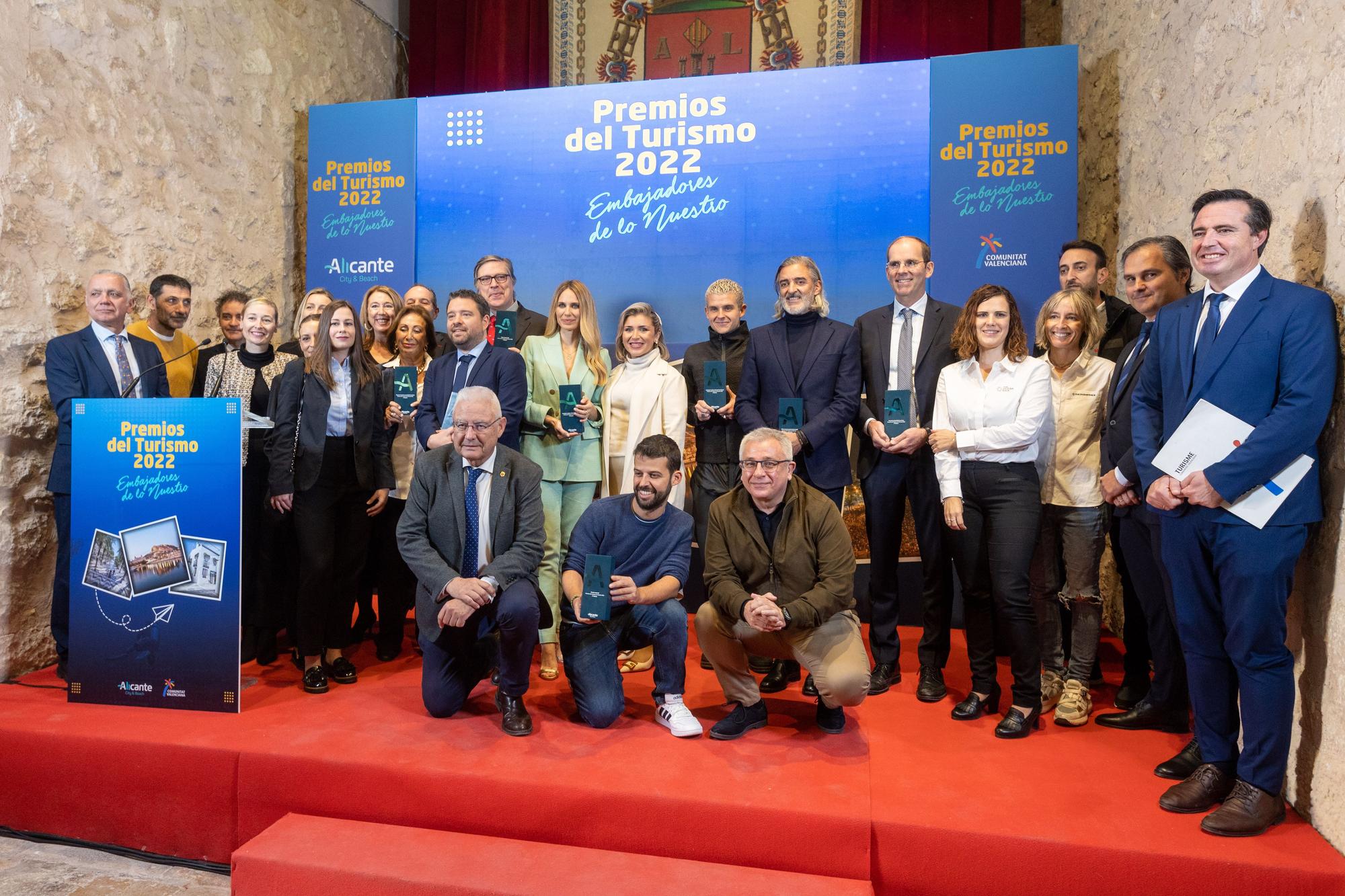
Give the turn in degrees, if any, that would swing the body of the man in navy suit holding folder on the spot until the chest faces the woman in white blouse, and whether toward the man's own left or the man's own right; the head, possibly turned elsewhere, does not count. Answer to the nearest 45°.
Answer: approximately 90° to the man's own right

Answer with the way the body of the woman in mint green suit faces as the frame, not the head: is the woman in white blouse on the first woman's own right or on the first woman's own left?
on the first woman's own left

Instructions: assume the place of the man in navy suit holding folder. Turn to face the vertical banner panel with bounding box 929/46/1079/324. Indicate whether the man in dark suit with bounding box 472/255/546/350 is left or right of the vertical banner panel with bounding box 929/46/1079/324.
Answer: left

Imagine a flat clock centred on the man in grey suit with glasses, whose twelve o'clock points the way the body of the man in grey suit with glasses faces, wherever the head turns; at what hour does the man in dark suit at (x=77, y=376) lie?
The man in dark suit is roughly at 4 o'clock from the man in grey suit with glasses.
